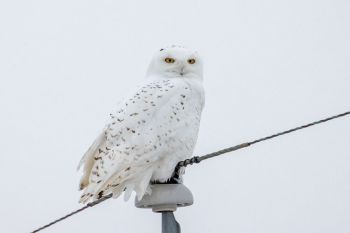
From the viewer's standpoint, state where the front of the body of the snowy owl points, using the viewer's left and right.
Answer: facing to the right of the viewer
